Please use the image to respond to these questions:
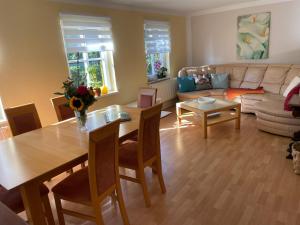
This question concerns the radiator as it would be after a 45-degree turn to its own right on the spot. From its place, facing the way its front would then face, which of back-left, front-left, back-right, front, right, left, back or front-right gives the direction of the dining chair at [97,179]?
front

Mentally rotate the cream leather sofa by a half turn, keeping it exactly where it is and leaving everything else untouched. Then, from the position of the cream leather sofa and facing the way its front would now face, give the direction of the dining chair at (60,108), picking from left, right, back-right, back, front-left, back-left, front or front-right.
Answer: back

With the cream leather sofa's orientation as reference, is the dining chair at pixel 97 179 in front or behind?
in front

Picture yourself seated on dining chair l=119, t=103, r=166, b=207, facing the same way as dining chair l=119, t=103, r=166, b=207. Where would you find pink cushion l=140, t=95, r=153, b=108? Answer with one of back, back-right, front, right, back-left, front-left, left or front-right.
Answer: front-right

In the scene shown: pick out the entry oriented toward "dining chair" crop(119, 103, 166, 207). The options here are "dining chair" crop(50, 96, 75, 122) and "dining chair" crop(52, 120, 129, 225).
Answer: "dining chair" crop(50, 96, 75, 122)

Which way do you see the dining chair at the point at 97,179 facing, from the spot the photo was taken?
facing away from the viewer and to the left of the viewer

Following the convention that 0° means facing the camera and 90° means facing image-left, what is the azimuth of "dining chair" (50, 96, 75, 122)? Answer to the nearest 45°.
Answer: approximately 315°

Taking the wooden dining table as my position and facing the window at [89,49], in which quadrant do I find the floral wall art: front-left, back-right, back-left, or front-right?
front-right

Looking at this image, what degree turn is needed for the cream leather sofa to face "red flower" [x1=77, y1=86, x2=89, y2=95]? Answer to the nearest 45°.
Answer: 0° — it already faces it

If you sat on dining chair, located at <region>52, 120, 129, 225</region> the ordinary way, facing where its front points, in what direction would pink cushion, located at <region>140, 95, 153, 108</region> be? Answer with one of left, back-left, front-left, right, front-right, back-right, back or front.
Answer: right

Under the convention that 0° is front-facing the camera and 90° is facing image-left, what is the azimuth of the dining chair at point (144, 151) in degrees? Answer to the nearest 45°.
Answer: approximately 135°

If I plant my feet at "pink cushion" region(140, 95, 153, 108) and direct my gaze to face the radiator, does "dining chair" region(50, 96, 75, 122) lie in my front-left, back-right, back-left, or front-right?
back-left

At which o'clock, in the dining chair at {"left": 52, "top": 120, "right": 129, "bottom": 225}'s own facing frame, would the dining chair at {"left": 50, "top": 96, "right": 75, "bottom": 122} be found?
the dining chair at {"left": 50, "top": 96, "right": 75, "bottom": 122} is roughly at 1 o'clock from the dining chair at {"left": 52, "top": 120, "right": 129, "bottom": 225}.

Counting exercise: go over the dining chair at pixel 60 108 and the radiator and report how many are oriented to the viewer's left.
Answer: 0

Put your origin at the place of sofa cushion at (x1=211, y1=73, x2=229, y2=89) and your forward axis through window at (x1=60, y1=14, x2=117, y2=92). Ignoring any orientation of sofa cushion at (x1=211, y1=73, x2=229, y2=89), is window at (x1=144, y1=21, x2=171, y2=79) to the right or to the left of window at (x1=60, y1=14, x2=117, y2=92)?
right

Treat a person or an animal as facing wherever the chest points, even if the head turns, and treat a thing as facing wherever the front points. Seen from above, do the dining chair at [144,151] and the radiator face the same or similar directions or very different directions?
very different directions

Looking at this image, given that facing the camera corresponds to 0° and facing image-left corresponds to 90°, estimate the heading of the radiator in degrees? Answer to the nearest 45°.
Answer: approximately 315°
